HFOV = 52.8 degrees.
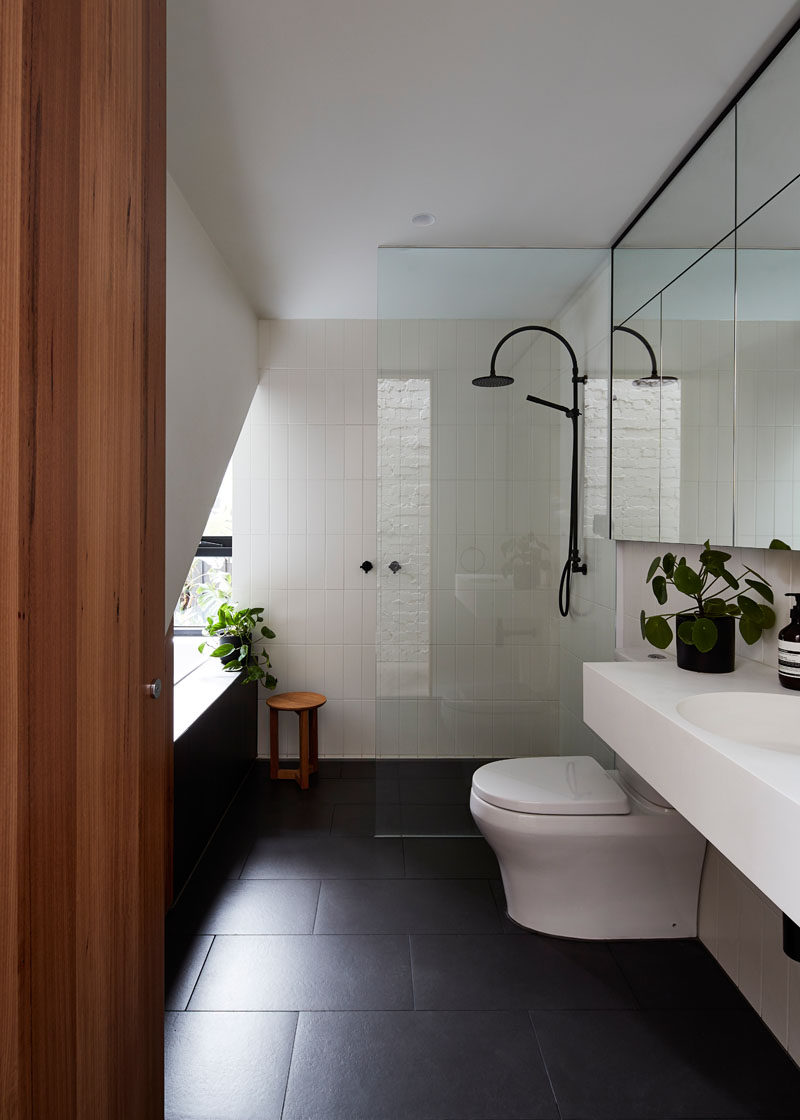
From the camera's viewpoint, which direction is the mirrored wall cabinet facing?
to the viewer's left

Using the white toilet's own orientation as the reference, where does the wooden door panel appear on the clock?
The wooden door panel is roughly at 10 o'clock from the white toilet.

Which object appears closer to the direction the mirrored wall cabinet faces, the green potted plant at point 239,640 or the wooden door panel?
the green potted plant

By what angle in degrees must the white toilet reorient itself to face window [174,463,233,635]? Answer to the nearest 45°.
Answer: approximately 45° to its right

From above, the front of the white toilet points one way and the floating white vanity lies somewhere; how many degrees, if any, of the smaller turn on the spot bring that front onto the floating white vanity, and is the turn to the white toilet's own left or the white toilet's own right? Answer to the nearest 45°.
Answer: approximately 90° to the white toilet's own left

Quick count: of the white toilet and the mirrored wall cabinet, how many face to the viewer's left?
2

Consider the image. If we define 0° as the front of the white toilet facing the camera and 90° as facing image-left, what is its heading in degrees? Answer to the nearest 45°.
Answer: approximately 90°
